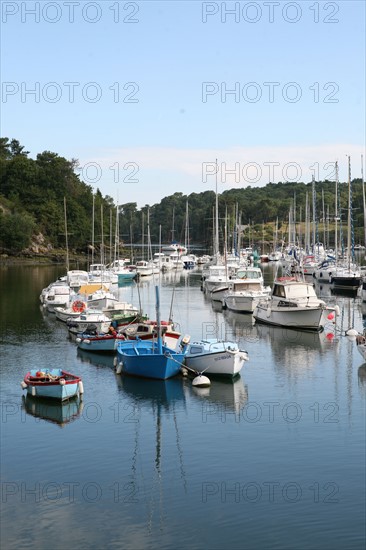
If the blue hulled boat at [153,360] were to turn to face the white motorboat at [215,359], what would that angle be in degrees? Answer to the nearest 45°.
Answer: approximately 45° to its left

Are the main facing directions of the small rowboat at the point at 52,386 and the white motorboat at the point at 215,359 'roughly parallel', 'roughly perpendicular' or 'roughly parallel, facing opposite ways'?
roughly parallel

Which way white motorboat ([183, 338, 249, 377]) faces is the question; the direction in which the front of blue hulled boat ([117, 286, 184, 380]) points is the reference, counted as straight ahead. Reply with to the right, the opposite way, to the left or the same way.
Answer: the same way

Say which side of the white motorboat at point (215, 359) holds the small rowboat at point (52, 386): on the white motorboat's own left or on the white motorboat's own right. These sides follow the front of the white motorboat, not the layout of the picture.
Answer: on the white motorboat's own right

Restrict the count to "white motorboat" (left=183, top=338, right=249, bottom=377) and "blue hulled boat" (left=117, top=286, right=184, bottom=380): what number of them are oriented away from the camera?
0

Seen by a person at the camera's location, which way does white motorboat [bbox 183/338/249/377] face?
facing the viewer and to the right of the viewer

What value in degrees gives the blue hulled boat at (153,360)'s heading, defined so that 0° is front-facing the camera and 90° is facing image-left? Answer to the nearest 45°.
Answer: approximately 315°
